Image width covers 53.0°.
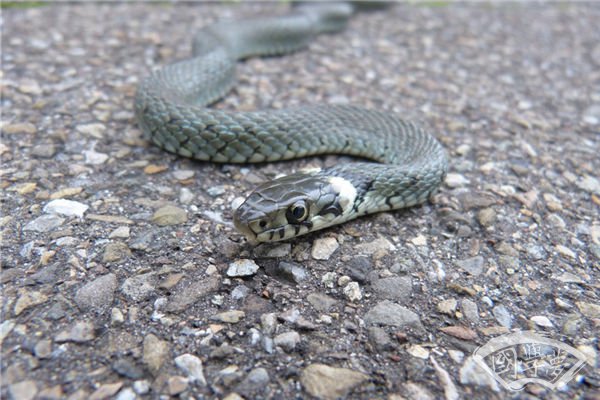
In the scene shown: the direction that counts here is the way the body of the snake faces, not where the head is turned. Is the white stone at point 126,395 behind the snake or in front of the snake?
in front

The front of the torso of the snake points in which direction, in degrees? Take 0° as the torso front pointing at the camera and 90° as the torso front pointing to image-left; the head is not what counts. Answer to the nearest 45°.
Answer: approximately 45°

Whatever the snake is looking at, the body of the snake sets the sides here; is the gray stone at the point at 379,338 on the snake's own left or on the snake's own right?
on the snake's own left

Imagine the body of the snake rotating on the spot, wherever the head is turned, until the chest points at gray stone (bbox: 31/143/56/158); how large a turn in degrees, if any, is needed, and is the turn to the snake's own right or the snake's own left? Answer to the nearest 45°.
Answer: approximately 45° to the snake's own right

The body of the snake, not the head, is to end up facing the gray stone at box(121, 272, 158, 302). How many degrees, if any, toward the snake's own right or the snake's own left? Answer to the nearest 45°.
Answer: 0° — it already faces it

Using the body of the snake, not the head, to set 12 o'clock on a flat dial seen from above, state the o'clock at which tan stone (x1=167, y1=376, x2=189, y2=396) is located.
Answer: The tan stone is roughly at 11 o'clock from the snake.

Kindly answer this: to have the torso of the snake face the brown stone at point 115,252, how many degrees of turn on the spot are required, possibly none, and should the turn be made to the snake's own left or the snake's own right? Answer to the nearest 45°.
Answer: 0° — it already faces it

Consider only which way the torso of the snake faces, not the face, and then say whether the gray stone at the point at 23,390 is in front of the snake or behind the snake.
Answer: in front

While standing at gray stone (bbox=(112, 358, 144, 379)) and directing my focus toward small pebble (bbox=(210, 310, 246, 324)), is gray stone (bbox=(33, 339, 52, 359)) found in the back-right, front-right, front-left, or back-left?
back-left

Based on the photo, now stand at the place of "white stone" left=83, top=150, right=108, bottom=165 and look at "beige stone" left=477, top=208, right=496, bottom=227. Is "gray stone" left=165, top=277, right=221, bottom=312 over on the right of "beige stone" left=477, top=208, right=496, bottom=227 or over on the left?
right

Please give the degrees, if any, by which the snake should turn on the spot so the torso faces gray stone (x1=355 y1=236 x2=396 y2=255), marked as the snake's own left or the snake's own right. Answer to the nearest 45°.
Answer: approximately 90° to the snake's own left

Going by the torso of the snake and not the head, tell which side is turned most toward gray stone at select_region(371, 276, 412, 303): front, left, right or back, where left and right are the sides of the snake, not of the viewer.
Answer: left

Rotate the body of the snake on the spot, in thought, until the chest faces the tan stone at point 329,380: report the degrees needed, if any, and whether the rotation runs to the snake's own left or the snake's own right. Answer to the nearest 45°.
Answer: approximately 45° to the snake's own left
